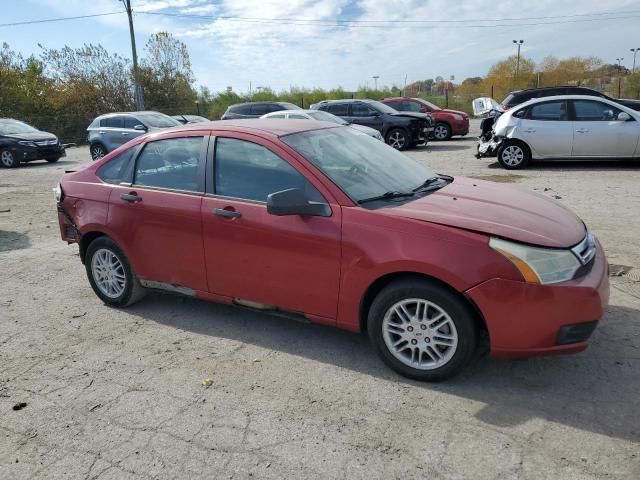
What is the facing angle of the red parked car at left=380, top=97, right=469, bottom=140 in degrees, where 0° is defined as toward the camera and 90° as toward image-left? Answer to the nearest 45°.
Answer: approximately 315°

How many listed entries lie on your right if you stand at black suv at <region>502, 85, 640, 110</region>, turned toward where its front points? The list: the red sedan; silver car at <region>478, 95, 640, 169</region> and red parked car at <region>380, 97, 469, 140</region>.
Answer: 2

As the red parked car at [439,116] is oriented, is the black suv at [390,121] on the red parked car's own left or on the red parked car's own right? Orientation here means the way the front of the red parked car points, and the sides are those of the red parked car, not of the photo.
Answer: on the red parked car's own right

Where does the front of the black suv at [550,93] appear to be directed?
to the viewer's right

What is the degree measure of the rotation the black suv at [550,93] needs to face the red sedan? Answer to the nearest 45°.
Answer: approximately 90° to its right

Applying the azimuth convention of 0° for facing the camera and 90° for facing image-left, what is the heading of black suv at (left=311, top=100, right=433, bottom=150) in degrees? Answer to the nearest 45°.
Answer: approximately 315°

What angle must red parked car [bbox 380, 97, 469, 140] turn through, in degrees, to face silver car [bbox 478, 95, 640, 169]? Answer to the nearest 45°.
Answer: approximately 45° to its right
